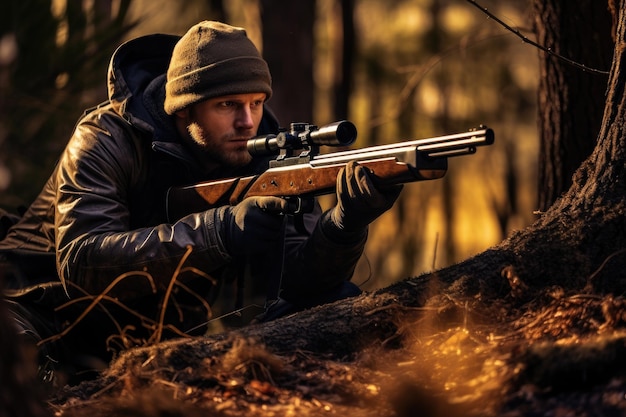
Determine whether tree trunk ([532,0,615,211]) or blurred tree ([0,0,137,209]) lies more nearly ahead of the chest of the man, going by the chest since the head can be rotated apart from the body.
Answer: the tree trunk

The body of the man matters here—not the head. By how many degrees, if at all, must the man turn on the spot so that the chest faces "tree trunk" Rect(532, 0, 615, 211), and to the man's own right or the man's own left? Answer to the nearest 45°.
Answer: approximately 45° to the man's own left

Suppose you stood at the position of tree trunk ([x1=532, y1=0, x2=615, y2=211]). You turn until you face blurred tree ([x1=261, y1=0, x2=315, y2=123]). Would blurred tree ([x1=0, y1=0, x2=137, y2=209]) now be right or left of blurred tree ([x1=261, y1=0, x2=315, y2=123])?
left

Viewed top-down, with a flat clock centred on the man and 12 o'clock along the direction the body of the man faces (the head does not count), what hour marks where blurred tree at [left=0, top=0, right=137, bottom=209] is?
The blurred tree is roughly at 7 o'clock from the man.

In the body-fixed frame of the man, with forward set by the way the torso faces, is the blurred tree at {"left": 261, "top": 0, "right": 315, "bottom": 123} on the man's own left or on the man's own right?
on the man's own left

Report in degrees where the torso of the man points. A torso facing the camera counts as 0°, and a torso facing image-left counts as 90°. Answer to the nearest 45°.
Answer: approximately 315°

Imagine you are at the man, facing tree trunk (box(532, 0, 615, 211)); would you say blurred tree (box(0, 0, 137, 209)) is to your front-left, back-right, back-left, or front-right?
back-left
